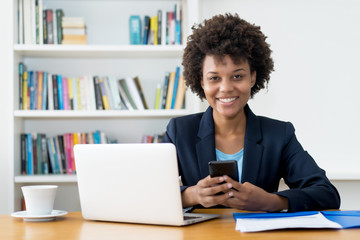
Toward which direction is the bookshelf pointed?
toward the camera

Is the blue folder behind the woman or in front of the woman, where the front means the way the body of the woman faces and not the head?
in front

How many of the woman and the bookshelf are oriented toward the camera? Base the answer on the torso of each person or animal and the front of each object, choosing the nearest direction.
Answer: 2

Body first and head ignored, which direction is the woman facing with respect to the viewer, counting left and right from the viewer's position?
facing the viewer

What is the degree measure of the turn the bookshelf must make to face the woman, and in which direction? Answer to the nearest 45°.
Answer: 0° — it already faces them

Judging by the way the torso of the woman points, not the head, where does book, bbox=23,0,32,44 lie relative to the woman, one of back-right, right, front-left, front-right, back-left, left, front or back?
back-right

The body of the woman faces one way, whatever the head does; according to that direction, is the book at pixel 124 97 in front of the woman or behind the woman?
behind

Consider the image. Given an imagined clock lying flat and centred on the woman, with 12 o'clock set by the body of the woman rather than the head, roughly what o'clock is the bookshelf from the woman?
The bookshelf is roughly at 5 o'clock from the woman.
